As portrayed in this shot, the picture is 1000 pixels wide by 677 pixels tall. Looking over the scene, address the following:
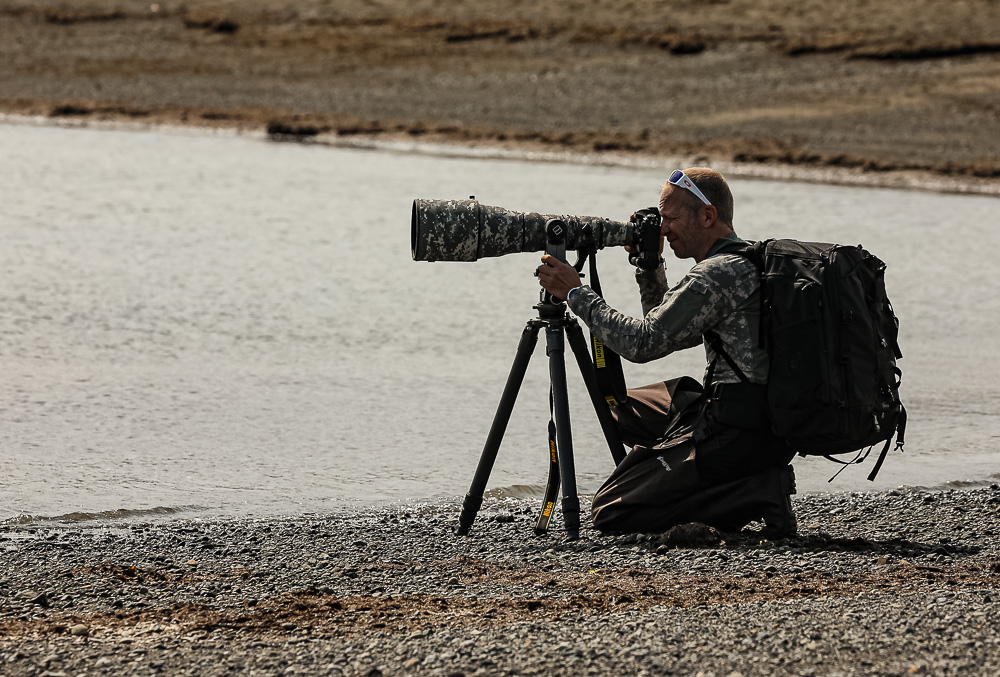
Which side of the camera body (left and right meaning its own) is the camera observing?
left

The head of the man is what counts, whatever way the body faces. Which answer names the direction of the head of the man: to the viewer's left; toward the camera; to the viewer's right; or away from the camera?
to the viewer's left

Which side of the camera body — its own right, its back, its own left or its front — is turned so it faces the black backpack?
back

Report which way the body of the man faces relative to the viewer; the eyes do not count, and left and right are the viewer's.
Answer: facing to the left of the viewer
